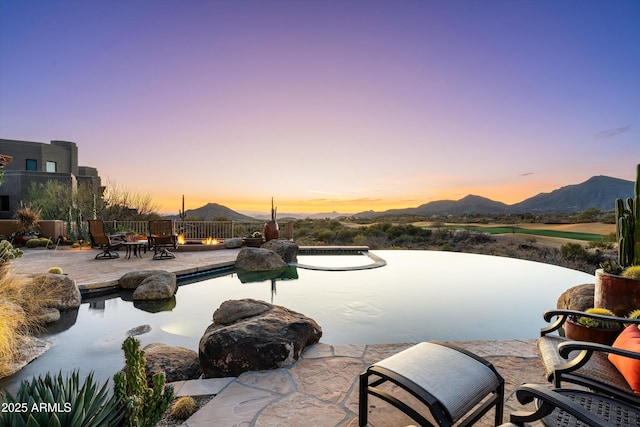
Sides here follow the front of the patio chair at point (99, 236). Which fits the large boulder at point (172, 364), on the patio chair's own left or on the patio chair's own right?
on the patio chair's own right

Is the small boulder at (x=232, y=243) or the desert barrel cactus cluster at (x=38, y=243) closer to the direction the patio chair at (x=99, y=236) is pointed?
the small boulder
